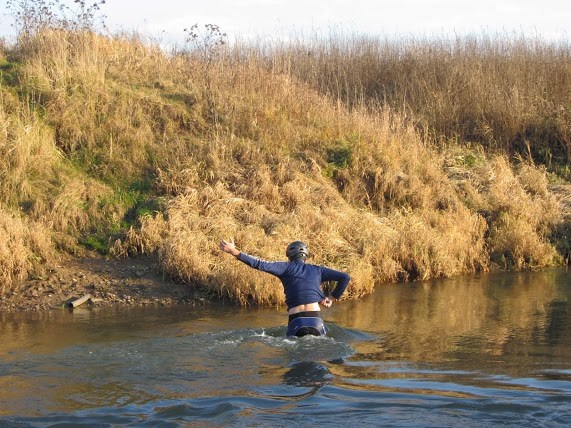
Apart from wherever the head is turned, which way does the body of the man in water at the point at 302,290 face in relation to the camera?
away from the camera
